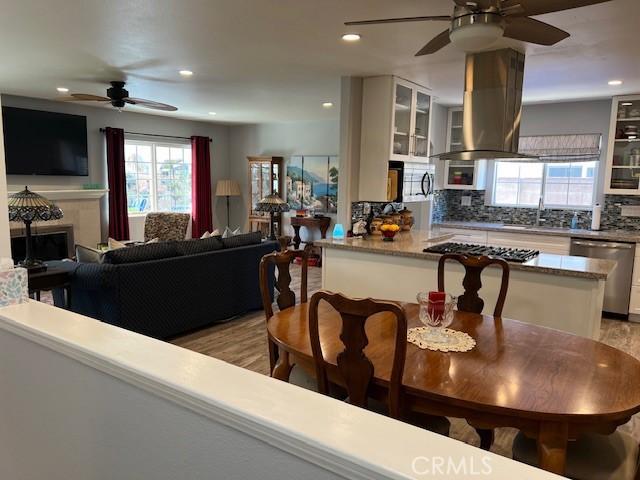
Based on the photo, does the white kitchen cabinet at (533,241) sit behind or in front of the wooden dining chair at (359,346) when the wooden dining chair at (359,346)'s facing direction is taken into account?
in front

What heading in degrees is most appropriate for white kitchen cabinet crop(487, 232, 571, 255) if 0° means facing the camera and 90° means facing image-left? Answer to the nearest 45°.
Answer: approximately 0°

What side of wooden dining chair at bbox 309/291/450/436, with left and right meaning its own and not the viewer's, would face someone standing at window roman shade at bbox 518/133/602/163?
front

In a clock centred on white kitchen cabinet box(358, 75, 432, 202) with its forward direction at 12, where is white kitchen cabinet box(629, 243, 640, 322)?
white kitchen cabinet box(629, 243, 640, 322) is roughly at 10 o'clock from white kitchen cabinet box(358, 75, 432, 202).

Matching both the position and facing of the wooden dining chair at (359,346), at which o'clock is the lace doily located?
The lace doily is roughly at 12 o'clock from the wooden dining chair.

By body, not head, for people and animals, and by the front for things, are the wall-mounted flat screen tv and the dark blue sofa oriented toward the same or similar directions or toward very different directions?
very different directions

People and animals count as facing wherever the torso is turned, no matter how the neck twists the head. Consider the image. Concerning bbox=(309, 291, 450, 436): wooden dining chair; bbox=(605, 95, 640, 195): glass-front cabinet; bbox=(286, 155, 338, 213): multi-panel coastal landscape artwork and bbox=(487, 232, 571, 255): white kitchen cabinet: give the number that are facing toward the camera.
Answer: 3

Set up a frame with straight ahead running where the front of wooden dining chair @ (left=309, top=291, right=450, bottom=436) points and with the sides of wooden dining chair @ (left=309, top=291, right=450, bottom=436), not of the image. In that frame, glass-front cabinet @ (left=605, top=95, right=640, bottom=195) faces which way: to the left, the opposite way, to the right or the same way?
the opposite way

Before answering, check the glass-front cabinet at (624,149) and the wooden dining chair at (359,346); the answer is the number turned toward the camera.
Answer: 1

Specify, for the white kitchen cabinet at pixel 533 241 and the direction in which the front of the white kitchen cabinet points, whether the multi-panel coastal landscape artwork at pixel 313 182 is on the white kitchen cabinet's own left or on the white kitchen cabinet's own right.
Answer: on the white kitchen cabinet's own right

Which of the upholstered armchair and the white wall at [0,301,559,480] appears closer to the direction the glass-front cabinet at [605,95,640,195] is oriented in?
the white wall

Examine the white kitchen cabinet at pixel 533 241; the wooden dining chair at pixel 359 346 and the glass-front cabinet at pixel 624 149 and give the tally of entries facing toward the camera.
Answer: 2

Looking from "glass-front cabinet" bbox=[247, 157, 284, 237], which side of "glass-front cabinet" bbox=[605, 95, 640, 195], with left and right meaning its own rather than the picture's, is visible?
right

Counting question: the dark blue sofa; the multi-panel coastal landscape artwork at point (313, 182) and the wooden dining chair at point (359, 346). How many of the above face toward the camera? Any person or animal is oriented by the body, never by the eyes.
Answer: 1

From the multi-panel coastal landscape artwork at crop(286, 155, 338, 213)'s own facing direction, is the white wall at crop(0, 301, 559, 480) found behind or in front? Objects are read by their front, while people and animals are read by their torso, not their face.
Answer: in front

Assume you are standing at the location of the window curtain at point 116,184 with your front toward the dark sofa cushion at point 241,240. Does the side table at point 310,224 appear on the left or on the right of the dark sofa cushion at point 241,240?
left

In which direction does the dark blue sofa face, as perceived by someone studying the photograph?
facing away from the viewer and to the left of the viewer
